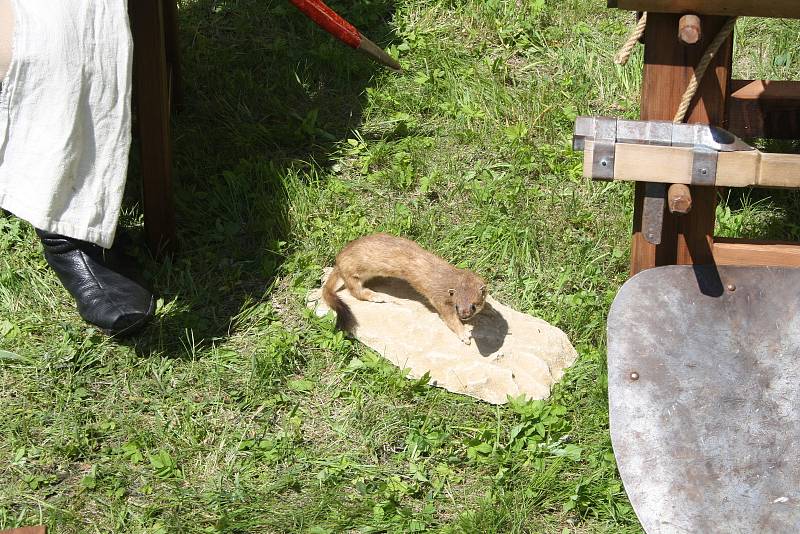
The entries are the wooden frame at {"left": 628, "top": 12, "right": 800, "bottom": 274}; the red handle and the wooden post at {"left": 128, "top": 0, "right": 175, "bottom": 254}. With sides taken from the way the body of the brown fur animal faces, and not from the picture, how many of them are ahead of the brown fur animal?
1

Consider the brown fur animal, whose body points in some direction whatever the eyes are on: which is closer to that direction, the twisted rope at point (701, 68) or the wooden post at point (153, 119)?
the twisted rope

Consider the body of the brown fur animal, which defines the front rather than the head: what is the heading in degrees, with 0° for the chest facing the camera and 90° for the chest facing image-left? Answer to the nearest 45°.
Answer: approximately 315°

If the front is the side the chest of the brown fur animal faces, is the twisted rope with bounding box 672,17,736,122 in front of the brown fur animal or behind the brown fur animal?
in front

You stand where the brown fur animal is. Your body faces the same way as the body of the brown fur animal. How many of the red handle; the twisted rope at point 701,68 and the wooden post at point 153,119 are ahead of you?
1

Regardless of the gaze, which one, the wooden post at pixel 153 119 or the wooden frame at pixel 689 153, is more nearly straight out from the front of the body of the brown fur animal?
the wooden frame

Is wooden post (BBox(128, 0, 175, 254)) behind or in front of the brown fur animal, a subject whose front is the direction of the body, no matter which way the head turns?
behind

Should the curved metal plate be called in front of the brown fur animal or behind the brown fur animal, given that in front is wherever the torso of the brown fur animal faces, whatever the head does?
in front

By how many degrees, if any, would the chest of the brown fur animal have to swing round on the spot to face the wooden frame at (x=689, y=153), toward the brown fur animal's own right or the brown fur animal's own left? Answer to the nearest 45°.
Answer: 0° — it already faces it
